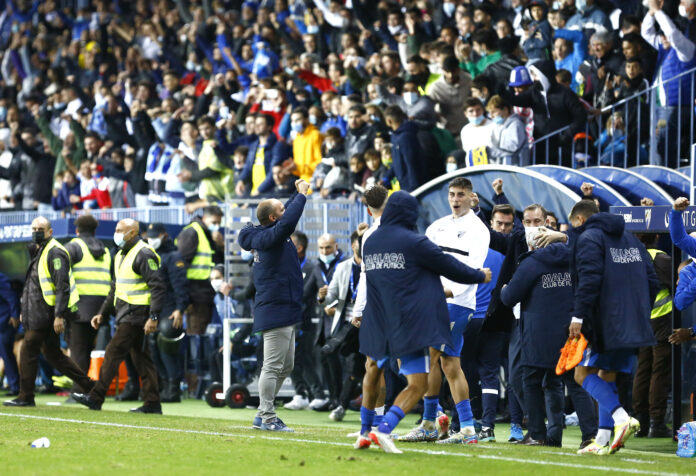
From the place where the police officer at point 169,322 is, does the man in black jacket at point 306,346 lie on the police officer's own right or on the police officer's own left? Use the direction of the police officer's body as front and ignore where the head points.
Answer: on the police officer's own left

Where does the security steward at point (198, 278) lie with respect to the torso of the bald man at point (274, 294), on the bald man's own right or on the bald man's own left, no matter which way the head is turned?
on the bald man's own left

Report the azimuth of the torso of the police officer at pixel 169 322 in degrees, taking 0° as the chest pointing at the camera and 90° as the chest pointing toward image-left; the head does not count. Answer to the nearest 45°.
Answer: approximately 45°

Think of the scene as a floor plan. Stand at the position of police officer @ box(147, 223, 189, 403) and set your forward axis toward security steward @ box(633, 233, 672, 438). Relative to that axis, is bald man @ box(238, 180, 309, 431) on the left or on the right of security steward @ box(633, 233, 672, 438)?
right
